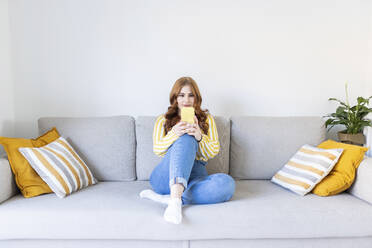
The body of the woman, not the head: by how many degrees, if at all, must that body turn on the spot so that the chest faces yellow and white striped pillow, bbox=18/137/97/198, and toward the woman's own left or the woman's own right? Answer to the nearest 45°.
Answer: approximately 90° to the woman's own right

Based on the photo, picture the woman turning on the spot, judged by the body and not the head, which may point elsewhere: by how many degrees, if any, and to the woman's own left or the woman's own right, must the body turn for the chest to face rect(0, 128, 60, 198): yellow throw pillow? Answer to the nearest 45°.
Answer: approximately 90° to the woman's own right

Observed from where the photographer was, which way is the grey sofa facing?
facing the viewer

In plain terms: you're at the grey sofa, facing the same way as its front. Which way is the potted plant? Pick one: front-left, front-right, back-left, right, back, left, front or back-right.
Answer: back-left

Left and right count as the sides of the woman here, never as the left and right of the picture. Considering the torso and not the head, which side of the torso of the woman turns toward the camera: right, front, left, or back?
front

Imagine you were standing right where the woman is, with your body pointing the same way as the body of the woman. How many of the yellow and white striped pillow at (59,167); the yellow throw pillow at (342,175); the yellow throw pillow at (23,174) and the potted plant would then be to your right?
2

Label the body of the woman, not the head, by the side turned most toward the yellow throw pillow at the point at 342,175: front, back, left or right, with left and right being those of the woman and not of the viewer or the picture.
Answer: left

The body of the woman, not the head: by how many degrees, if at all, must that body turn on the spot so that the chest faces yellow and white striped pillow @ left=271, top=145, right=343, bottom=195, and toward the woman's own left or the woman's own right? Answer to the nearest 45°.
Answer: approximately 90° to the woman's own left

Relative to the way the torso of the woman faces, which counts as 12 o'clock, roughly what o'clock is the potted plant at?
The potted plant is roughly at 8 o'clock from the woman.

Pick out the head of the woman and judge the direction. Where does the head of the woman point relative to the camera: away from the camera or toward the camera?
toward the camera
